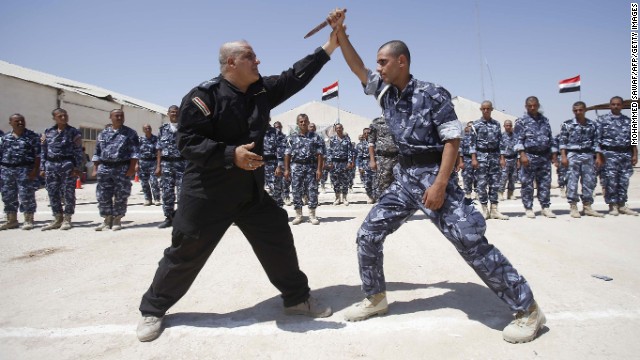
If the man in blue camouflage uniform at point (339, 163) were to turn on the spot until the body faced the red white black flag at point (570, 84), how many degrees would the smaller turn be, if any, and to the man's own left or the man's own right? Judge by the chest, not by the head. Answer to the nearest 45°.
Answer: approximately 135° to the man's own left

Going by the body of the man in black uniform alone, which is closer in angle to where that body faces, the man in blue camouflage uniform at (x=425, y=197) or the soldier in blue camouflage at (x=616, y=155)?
the man in blue camouflage uniform

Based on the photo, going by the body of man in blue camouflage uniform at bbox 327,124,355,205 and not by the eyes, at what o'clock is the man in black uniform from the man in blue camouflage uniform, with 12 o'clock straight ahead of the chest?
The man in black uniform is roughly at 12 o'clock from the man in blue camouflage uniform.

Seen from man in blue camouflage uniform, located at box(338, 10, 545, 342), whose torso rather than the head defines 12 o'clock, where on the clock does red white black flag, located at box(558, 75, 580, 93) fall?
The red white black flag is roughly at 5 o'clock from the man in blue camouflage uniform.

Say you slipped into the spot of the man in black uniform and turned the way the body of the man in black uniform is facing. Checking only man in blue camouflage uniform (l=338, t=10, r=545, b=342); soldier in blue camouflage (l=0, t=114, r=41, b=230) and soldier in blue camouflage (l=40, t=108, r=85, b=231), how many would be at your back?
2

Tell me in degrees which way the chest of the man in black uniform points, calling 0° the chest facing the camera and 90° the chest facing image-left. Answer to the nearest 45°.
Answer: approximately 315°

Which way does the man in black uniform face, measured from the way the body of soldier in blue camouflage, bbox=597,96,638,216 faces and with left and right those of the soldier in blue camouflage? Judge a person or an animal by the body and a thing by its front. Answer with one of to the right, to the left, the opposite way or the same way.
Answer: to the left

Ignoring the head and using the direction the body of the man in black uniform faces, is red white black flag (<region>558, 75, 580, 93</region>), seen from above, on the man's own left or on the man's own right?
on the man's own left

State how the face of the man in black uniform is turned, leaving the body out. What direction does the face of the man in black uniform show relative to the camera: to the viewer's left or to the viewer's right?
to the viewer's right

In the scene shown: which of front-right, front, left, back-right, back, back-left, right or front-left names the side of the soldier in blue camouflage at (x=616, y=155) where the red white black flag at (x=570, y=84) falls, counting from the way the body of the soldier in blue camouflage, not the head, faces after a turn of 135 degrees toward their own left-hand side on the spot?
front-left

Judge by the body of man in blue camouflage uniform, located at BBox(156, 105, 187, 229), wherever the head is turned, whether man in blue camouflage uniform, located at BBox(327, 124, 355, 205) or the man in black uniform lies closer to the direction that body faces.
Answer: the man in black uniform

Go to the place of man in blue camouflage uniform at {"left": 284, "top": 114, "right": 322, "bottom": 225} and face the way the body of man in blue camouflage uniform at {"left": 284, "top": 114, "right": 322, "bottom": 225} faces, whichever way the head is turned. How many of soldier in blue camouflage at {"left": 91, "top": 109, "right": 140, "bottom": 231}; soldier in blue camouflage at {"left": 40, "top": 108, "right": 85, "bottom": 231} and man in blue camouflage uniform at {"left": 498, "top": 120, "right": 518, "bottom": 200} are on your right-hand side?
2

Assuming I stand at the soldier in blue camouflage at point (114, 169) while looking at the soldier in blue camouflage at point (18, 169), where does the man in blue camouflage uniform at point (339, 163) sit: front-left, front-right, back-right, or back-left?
back-right
